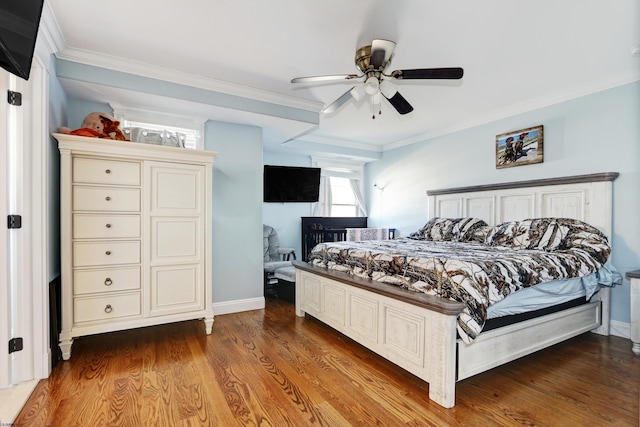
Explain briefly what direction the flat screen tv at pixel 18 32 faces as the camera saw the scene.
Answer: facing the viewer and to the right of the viewer

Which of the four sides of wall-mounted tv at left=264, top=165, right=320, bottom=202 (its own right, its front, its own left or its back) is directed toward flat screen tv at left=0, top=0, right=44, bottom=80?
front

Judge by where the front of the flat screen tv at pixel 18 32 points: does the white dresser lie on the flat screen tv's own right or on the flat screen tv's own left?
on the flat screen tv's own left

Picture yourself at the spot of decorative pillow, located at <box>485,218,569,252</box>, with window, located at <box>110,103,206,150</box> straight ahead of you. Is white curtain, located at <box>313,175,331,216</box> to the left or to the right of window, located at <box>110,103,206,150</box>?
right

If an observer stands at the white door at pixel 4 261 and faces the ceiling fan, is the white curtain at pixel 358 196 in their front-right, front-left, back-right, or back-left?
front-left

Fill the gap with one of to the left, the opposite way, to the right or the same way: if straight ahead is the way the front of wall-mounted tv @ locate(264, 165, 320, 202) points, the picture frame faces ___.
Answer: to the right

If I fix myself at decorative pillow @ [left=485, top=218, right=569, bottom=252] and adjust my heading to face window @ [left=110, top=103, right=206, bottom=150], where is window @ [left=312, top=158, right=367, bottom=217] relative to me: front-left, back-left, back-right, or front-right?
front-right

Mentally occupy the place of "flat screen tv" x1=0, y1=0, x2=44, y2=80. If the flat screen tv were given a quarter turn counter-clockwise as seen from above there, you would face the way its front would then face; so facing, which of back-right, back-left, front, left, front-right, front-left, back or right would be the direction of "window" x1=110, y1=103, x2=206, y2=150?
front

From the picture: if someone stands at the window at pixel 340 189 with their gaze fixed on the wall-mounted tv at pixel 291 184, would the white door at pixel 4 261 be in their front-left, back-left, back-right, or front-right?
front-left

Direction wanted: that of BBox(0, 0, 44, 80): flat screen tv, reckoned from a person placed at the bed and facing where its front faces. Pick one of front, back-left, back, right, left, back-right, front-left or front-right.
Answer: front

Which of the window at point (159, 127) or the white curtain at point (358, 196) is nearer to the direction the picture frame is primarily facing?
the window

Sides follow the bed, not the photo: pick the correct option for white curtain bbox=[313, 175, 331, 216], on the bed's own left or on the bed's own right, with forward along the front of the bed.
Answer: on the bed's own right

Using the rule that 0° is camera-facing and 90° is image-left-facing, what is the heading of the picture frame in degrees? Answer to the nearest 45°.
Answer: approximately 45°

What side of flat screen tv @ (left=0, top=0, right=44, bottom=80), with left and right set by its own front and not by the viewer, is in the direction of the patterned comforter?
front

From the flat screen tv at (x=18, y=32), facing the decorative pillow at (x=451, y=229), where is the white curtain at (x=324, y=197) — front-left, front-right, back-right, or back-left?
front-left

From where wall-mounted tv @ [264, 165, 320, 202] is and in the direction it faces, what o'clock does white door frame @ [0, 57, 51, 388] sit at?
The white door frame is roughly at 1 o'clock from the wall-mounted tv.

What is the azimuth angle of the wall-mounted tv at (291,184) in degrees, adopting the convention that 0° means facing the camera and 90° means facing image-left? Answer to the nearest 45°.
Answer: approximately 0°

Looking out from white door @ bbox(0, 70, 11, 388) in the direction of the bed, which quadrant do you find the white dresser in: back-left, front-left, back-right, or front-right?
front-left
